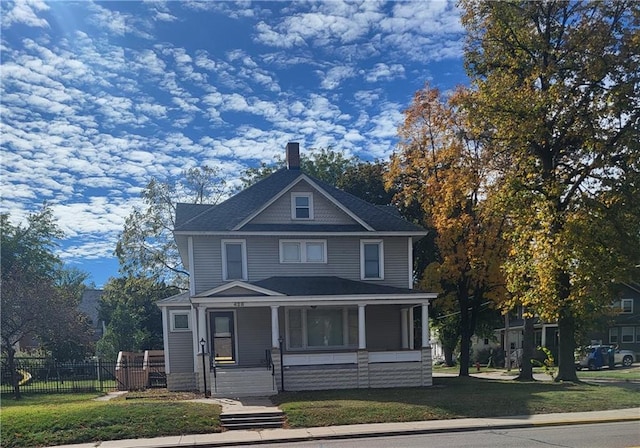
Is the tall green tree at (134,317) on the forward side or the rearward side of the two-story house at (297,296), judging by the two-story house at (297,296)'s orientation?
on the rearward side

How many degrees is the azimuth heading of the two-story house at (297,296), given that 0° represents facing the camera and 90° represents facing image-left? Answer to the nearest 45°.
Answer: approximately 0°
